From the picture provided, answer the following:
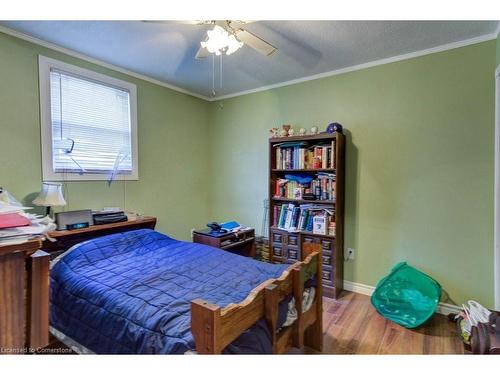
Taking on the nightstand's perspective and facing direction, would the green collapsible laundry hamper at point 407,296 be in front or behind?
in front

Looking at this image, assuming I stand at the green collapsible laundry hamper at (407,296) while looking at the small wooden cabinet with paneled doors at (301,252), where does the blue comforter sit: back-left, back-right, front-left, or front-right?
front-left

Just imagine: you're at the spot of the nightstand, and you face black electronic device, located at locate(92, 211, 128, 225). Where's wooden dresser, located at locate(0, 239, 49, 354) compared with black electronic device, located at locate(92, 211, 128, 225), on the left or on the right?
left

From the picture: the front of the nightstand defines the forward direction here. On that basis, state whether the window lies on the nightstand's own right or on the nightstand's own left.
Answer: on the nightstand's own right

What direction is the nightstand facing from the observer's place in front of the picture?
facing the viewer and to the right of the viewer

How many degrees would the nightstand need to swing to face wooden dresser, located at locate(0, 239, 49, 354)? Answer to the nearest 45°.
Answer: approximately 45° to its right

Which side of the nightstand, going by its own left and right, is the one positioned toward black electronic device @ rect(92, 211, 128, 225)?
right

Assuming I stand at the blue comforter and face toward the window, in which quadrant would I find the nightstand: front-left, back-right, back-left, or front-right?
front-right

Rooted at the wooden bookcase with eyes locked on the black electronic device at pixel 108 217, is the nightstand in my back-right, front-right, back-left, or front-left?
front-right
